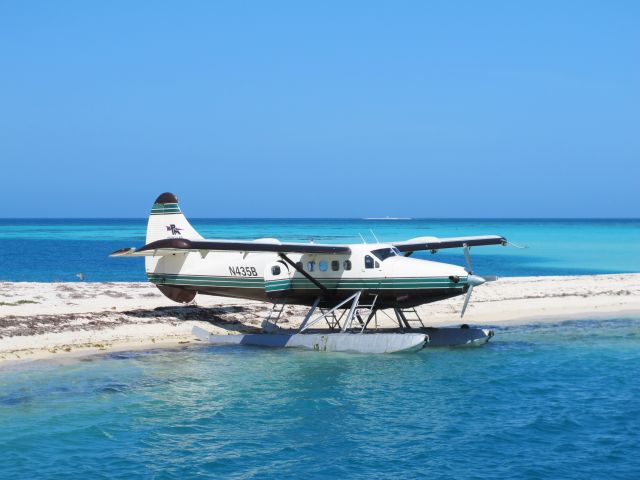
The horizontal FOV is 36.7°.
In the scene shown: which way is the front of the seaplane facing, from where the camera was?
facing the viewer and to the right of the viewer
